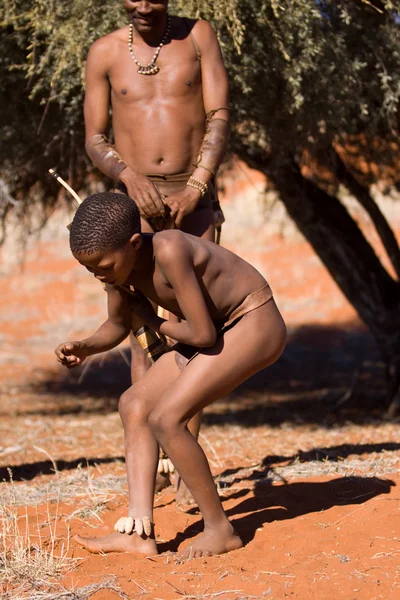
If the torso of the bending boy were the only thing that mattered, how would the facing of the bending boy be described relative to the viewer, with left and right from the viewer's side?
facing to the left of the viewer

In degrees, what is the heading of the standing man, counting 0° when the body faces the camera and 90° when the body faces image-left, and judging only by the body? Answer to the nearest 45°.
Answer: approximately 0°
